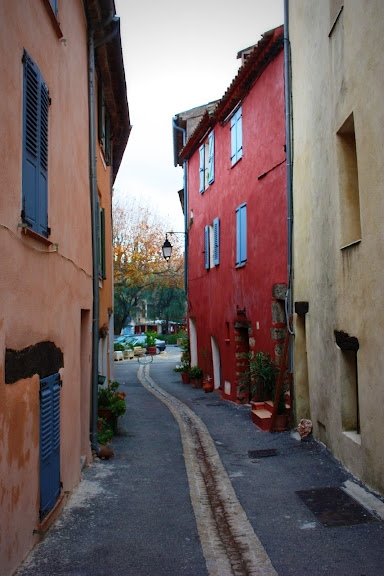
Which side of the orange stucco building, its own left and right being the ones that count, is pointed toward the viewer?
right

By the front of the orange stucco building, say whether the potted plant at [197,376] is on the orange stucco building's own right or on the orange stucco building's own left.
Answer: on the orange stucco building's own left

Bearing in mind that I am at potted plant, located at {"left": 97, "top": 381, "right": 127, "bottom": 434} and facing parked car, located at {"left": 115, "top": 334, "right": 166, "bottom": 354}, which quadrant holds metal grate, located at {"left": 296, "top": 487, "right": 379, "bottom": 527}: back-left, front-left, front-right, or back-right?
back-right

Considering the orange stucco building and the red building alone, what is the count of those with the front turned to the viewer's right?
1

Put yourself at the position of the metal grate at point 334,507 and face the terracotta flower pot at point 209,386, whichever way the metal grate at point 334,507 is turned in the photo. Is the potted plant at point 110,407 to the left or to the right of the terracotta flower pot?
left

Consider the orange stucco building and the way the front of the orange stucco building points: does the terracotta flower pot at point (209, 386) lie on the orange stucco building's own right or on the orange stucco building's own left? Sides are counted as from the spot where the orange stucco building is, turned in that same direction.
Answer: on the orange stucco building's own left

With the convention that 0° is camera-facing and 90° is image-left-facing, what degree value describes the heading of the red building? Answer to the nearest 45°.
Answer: approximately 45°

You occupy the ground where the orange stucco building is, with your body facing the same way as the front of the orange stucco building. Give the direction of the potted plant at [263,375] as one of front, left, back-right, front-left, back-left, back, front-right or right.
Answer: front-left

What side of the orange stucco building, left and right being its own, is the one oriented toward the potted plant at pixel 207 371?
left

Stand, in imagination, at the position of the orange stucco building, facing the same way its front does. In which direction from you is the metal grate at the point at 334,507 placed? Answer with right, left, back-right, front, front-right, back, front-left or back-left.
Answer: front

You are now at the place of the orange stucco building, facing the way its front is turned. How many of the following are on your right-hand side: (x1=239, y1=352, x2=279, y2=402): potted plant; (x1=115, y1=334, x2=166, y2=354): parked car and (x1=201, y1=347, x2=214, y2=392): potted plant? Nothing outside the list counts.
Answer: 0

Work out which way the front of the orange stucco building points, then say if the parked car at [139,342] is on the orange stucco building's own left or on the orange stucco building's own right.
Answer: on the orange stucco building's own left

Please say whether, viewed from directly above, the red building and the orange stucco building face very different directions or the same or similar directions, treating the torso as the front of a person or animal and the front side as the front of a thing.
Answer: very different directions
